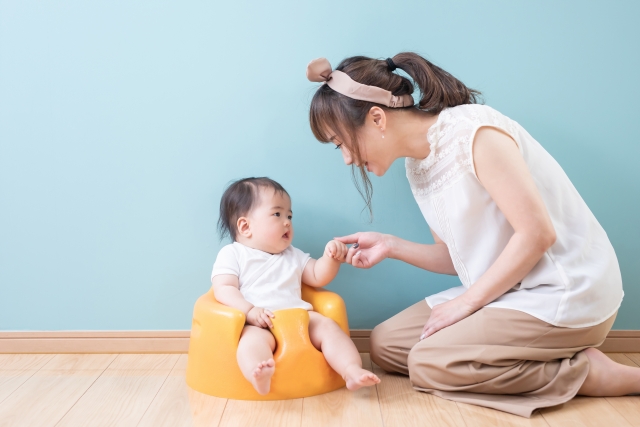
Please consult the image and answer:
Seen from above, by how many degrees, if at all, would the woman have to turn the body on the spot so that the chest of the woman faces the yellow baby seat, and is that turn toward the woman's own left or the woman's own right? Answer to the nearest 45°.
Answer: approximately 45° to the woman's own left

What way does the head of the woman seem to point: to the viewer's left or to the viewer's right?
to the viewer's left

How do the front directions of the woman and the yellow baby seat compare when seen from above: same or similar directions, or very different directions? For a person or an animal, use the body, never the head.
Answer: very different directions

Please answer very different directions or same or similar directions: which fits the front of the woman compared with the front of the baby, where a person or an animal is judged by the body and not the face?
very different directions

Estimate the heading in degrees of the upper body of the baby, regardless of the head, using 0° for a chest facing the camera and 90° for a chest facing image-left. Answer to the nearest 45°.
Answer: approximately 315°

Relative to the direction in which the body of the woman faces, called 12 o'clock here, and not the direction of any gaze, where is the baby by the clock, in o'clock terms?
The baby is roughly at 12 o'clock from the woman.

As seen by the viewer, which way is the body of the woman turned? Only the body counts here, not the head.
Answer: to the viewer's left

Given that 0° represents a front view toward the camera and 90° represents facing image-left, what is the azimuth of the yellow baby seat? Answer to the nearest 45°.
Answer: approximately 315°
